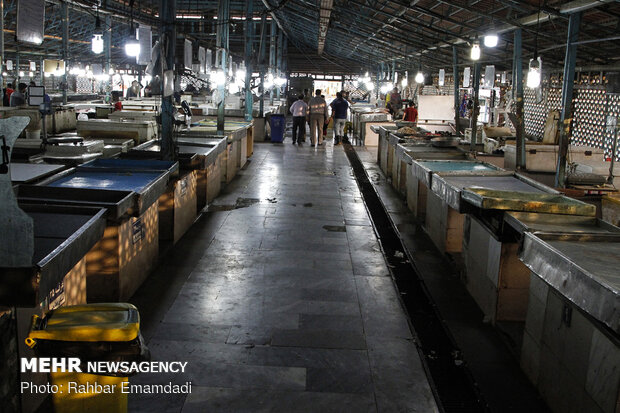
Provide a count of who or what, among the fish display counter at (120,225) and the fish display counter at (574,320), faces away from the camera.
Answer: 0

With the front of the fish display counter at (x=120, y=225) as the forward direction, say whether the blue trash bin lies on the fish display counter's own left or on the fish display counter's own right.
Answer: on the fish display counter's own left

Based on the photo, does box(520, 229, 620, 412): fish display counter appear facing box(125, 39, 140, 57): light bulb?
no

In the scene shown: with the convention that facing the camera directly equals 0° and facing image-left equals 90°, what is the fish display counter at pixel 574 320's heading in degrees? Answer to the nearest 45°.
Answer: approximately 45°

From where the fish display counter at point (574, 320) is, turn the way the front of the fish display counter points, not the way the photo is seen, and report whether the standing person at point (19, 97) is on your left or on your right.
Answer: on your right

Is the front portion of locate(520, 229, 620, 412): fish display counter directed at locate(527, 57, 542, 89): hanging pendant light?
no

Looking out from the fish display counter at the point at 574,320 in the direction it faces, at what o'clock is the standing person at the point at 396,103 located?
The standing person is roughly at 4 o'clock from the fish display counter.

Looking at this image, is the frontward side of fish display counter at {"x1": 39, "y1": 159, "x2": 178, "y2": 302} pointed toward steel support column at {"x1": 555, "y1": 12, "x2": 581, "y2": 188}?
no

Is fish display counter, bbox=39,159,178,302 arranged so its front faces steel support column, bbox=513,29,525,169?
no

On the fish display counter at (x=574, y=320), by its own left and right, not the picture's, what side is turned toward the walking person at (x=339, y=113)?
right

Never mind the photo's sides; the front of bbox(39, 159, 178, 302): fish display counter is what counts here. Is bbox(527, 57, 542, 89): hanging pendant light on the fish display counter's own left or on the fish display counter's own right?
on the fish display counter's own left

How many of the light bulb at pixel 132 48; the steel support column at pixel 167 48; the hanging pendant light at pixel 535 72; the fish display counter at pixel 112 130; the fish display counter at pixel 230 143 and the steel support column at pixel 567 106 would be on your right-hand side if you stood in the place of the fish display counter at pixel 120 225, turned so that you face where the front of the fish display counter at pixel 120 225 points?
0

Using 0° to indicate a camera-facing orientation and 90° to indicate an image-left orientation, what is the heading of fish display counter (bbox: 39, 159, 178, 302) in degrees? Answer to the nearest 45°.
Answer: approximately 315°

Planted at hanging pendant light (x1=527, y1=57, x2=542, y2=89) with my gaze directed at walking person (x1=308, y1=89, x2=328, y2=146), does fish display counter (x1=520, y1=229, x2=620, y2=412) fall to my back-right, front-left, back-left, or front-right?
back-left

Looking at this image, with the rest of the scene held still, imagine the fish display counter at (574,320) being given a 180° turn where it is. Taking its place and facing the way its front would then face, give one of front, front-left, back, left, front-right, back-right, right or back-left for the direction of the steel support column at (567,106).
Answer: front-left

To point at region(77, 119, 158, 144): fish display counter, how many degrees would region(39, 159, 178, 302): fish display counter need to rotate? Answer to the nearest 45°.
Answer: approximately 135° to its left

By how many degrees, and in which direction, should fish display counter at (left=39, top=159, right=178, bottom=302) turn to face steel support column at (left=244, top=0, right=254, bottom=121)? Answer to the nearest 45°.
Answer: approximately 135° to its left
